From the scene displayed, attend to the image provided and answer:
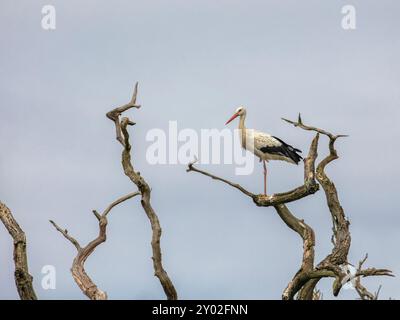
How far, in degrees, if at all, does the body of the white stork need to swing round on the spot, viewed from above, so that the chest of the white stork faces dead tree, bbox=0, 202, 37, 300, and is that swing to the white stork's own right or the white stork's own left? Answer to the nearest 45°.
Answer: approximately 45° to the white stork's own left

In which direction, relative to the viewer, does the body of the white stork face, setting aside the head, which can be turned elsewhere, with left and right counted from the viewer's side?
facing to the left of the viewer
